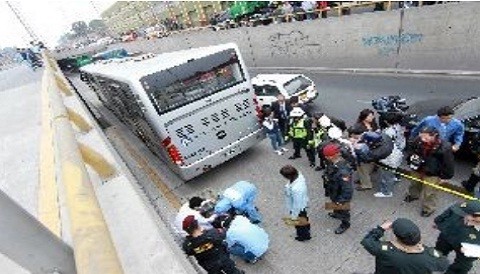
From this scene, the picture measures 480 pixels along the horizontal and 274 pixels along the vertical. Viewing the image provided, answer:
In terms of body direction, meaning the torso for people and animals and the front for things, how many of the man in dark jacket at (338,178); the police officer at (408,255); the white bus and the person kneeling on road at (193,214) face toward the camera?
0

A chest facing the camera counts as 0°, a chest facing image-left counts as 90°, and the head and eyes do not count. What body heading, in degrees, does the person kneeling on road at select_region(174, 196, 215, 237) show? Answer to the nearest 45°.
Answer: approximately 270°

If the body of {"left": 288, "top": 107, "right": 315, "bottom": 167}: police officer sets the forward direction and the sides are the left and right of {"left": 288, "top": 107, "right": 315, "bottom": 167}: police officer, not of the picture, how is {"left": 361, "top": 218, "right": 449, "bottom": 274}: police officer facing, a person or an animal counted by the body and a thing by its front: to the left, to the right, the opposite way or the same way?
the opposite way

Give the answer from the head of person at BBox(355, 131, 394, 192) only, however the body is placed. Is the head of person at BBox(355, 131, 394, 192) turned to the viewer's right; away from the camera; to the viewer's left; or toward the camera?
to the viewer's left

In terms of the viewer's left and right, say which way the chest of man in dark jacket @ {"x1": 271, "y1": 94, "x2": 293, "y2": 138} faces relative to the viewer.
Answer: facing the viewer

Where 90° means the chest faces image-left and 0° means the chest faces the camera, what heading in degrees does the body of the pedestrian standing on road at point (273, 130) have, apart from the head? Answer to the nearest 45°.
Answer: approximately 315°

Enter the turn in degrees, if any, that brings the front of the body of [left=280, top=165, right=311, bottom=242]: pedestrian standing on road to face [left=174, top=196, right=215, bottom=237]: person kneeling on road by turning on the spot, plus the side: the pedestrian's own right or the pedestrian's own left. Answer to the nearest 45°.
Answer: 0° — they already face them

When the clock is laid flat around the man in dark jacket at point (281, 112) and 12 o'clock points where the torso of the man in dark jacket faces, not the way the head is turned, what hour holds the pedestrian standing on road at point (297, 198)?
The pedestrian standing on road is roughly at 12 o'clock from the man in dark jacket.

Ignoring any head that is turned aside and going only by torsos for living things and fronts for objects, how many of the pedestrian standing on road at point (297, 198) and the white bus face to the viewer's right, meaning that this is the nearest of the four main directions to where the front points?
0

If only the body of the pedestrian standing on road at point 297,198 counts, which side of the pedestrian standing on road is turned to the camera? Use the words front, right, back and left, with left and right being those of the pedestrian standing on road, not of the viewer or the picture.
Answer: left

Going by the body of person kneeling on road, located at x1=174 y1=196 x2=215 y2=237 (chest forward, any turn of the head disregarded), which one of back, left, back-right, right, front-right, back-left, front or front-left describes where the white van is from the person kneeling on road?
front-left
